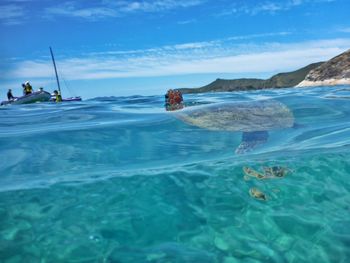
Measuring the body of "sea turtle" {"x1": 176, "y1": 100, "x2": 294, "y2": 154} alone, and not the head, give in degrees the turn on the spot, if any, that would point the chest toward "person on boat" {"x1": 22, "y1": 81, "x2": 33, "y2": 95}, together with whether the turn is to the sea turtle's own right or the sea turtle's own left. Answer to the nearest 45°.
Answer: approximately 135° to the sea turtle's own left

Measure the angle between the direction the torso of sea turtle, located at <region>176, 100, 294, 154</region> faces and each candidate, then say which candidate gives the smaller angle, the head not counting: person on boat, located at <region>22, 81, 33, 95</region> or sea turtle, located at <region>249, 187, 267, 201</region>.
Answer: the sea turtle

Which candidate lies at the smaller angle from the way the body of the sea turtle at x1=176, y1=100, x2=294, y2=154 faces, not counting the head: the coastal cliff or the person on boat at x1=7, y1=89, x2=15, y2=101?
the coastal cliff

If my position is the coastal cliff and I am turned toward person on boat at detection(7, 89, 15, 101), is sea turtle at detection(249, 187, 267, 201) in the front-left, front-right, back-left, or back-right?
front-left

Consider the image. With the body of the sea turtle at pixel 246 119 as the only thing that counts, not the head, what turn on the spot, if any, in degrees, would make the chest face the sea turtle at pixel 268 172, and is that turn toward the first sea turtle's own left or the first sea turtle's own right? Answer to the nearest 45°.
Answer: approximately 90° to the first sea turtle's own right

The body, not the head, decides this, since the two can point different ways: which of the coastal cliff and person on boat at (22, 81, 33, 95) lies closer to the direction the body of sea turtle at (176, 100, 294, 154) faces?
the coastal cliff

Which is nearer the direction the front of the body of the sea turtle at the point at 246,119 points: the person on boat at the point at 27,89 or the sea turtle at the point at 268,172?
the person on boat
